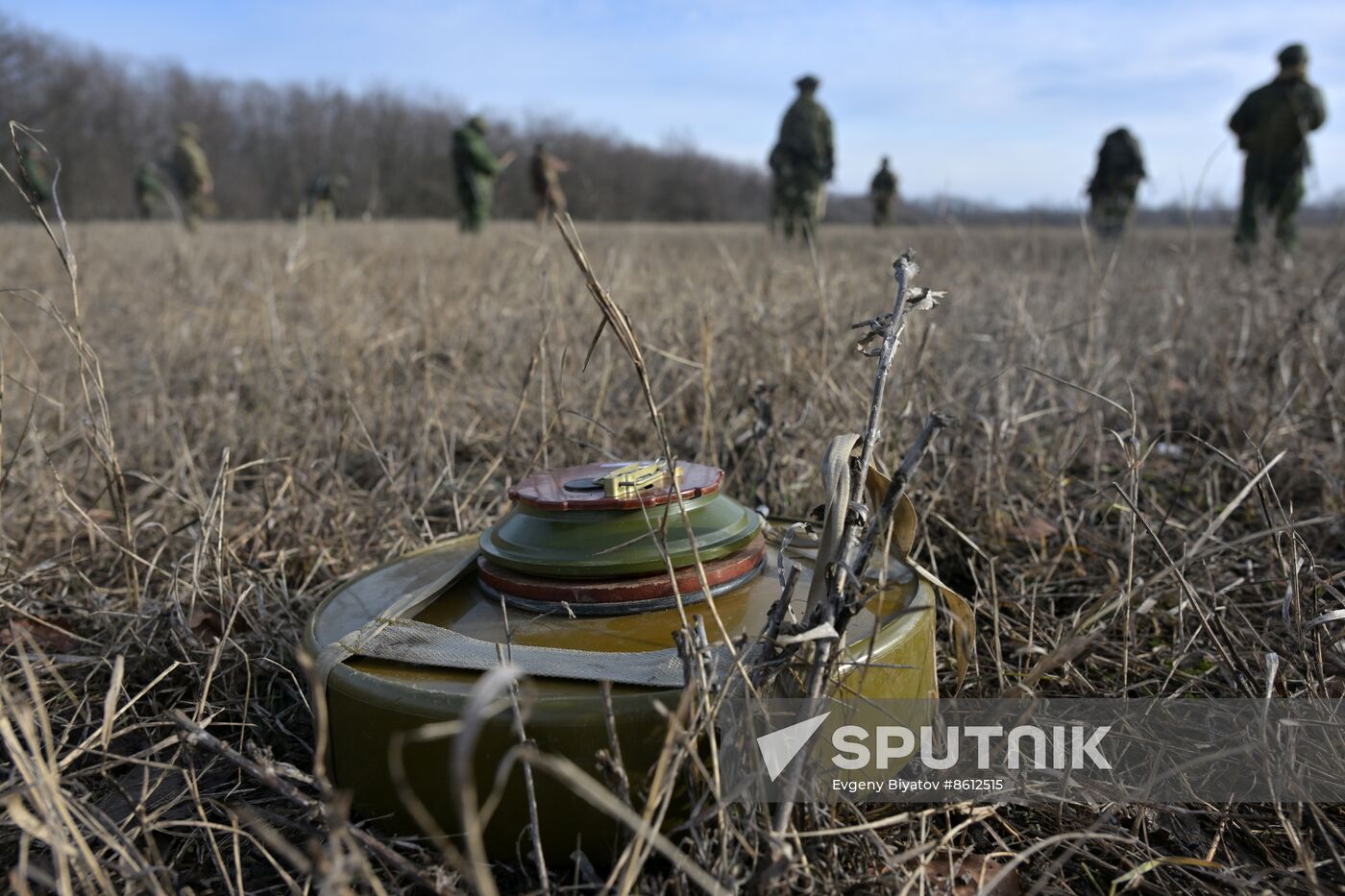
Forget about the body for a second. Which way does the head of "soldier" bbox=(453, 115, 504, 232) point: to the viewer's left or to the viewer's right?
to the viewer's right

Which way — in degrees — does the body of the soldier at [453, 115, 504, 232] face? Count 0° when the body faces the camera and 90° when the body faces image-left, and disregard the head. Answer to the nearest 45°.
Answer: approximately 270°

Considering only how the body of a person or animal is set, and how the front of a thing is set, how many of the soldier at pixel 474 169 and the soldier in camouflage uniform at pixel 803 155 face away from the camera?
1

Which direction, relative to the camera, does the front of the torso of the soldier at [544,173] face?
to the viewer's right

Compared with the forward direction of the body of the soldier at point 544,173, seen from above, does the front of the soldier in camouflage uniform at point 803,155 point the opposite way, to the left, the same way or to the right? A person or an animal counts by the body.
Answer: to the left

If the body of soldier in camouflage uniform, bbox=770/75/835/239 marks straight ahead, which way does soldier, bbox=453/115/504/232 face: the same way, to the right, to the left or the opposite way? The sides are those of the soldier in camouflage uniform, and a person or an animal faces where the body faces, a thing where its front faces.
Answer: to the right

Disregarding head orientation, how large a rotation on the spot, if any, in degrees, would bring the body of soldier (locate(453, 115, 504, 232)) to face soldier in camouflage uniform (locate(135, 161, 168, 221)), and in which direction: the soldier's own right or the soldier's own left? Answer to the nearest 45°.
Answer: approximately 135° to the soldier's own left

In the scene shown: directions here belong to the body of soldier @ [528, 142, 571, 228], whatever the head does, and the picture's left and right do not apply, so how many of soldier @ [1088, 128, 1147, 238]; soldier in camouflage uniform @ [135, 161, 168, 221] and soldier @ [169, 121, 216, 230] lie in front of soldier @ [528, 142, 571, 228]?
1

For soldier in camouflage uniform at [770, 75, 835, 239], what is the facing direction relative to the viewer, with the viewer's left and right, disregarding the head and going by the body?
facing away from the viewer

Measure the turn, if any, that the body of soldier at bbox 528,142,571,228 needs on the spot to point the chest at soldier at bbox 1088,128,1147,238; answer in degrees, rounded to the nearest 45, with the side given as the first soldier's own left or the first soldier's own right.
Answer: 0° — they already face them

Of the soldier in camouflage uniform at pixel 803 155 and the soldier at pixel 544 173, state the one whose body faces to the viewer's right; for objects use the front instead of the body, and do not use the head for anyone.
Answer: the soldier
